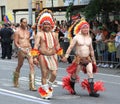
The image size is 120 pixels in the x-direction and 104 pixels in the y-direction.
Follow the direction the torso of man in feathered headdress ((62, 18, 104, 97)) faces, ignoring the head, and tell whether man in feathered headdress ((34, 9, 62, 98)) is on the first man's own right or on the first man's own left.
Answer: on the first man's own right

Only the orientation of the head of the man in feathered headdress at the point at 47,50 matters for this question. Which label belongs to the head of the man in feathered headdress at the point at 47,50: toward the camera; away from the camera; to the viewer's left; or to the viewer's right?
toward the camera

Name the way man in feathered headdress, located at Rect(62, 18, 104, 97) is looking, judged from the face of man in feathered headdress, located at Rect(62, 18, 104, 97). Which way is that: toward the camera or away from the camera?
toward the camera
